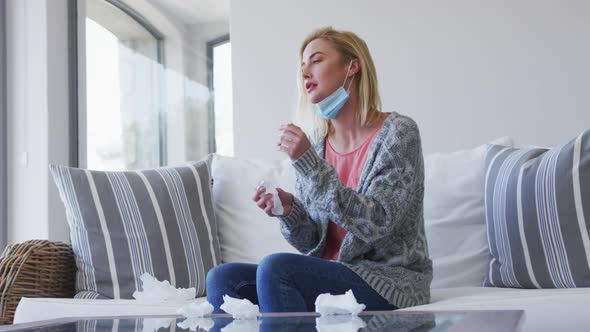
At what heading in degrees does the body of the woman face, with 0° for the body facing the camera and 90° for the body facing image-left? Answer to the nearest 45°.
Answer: approximately 45°

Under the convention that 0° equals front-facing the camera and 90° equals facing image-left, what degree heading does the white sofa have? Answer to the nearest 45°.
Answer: approximately 0°

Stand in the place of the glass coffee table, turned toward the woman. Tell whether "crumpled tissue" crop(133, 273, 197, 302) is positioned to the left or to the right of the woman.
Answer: left

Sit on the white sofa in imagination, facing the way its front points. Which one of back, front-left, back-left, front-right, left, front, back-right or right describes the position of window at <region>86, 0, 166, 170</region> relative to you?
back-right

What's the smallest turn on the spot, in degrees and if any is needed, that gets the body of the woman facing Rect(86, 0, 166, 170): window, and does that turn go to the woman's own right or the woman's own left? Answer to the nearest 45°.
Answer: approximately 90° to the woman's own right
